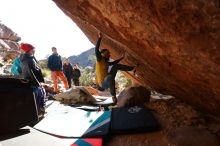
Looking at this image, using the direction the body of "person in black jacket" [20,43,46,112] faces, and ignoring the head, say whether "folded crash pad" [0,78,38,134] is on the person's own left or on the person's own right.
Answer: on the person's own right

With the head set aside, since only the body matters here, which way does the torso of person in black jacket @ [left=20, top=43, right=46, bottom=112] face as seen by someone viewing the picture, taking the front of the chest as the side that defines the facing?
to the viewer's right

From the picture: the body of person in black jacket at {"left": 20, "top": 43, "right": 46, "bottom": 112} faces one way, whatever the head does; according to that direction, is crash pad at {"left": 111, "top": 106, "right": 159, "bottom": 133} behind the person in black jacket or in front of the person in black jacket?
in front

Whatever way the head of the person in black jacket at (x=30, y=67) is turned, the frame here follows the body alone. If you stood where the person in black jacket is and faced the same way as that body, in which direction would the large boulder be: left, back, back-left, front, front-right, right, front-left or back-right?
front-right
